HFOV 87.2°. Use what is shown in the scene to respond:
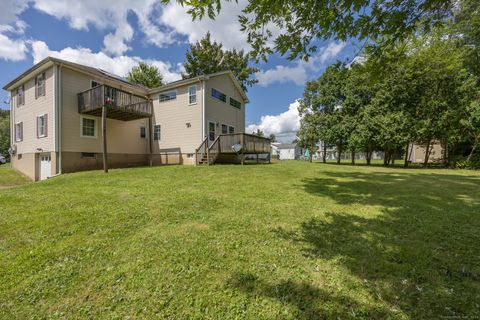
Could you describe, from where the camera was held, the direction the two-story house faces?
facing away from the viewer and to the left of the viewer

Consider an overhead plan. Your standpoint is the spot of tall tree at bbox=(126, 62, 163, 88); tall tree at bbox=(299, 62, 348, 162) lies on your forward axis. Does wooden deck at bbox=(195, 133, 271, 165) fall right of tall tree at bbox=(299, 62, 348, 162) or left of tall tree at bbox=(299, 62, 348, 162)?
right

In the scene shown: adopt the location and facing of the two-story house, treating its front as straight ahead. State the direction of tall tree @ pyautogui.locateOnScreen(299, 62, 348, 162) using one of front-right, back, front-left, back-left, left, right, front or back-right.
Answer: back-right

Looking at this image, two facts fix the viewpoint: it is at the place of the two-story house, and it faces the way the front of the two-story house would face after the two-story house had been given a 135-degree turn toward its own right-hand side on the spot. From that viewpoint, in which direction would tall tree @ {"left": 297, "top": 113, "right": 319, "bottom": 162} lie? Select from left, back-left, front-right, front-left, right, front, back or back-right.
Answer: front
